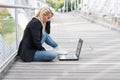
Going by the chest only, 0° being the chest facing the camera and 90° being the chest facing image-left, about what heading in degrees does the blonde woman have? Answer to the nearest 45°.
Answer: approximately 270°
